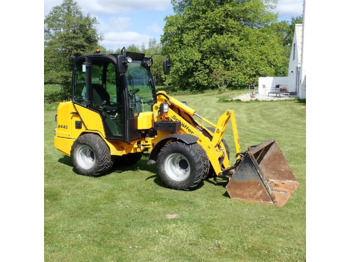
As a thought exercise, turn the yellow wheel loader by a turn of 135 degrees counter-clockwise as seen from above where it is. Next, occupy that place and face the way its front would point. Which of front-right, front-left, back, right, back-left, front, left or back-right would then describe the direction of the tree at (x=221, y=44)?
front

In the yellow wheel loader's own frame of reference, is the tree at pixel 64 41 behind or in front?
behind

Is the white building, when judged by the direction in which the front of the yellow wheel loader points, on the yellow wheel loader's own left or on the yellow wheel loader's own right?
on the yellow wheel loader's own left

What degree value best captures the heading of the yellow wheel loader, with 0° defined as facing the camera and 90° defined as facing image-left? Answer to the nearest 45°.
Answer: approximately 315°

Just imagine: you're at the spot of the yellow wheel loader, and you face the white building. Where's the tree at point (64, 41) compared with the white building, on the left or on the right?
left

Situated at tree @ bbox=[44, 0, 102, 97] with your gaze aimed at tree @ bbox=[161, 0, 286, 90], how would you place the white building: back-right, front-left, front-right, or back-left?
front-right
